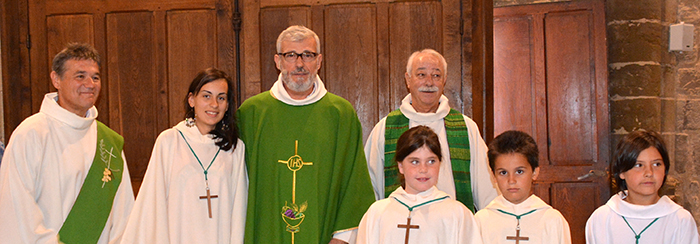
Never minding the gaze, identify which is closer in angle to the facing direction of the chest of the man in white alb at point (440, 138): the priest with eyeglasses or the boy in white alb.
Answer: the boy in white alb

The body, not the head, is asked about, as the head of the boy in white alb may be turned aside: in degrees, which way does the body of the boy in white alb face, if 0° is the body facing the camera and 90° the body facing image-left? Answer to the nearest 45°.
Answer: approximately 0°

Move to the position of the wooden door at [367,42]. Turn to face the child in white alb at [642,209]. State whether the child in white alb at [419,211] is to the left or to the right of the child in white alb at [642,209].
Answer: right

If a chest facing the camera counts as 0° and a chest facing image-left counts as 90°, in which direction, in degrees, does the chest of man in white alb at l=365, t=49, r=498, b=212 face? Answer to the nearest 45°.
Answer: approximately 0°

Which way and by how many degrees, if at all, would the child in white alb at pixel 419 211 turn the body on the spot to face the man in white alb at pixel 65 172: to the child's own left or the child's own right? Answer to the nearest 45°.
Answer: approximately 90° to the child's own right

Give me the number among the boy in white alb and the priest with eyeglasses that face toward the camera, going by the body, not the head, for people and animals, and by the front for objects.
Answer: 2

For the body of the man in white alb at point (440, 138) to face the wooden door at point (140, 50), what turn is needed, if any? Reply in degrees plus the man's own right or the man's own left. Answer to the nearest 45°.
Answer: approximately 90° to the man's own right

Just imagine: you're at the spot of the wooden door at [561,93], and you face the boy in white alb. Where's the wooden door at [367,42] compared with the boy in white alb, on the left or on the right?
right

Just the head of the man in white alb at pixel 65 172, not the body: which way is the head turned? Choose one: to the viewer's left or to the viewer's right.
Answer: to the viewer's right
